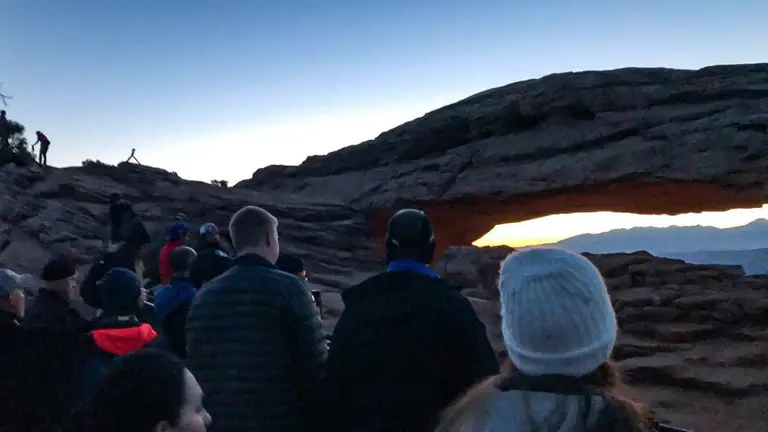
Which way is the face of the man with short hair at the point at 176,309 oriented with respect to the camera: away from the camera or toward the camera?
away from the camera

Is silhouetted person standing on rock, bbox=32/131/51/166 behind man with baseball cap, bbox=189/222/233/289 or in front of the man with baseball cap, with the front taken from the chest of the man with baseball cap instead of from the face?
in front

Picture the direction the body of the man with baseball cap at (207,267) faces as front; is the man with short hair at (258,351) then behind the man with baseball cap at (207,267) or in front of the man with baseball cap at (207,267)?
behind

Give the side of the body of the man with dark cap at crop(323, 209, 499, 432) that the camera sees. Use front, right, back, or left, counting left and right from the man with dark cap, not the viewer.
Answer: back

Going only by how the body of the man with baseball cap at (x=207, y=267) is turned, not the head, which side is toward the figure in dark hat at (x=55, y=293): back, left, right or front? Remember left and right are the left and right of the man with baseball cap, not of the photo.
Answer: left

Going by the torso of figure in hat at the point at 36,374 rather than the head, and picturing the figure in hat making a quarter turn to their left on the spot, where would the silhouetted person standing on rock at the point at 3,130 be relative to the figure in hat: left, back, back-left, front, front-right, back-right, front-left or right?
front-right

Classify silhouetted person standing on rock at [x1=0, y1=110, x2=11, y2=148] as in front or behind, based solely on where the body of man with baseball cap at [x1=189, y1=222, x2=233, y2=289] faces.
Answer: in front

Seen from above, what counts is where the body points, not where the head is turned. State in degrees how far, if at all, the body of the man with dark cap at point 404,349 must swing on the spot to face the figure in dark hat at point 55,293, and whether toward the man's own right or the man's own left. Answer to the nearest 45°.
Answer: approximately 45° to the man's own left

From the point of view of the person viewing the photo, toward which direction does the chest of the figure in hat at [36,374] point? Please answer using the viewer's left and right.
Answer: facing away from the viewer and to the right of the viewer

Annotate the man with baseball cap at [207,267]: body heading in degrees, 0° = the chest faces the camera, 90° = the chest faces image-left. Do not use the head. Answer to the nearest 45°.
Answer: approximately 180°

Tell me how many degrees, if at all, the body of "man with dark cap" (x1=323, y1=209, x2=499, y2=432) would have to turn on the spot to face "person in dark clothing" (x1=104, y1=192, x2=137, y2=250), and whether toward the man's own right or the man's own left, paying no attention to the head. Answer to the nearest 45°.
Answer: approximately 45° to the man's own left

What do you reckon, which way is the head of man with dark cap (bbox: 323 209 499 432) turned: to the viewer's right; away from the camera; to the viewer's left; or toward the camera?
away from the camera

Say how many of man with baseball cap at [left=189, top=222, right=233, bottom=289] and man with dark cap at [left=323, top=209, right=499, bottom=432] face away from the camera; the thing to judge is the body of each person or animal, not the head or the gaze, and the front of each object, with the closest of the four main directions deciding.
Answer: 2
